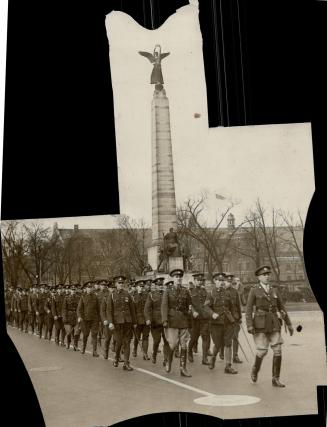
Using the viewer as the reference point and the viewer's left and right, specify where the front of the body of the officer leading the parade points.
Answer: facing the viewer and to the right of the viewer

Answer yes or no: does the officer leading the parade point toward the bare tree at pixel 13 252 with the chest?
no

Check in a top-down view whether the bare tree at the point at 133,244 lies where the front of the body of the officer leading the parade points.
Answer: no
